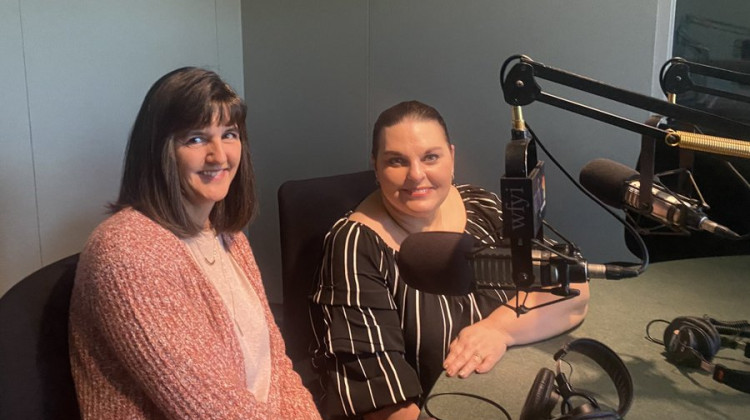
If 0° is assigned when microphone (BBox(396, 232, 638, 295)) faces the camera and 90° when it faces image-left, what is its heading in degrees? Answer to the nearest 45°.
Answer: approximately 90°

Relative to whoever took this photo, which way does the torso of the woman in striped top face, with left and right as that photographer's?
facing the viewer and to the right of the viewer

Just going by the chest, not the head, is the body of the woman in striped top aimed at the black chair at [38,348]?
no

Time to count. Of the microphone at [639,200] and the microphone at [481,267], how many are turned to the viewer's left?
2

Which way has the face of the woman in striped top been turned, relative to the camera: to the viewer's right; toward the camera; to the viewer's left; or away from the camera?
toward the camera

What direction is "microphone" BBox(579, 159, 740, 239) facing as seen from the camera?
to the viewer's left

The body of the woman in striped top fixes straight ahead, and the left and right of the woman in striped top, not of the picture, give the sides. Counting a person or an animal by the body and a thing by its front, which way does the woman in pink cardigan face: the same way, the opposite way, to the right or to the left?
the same way
